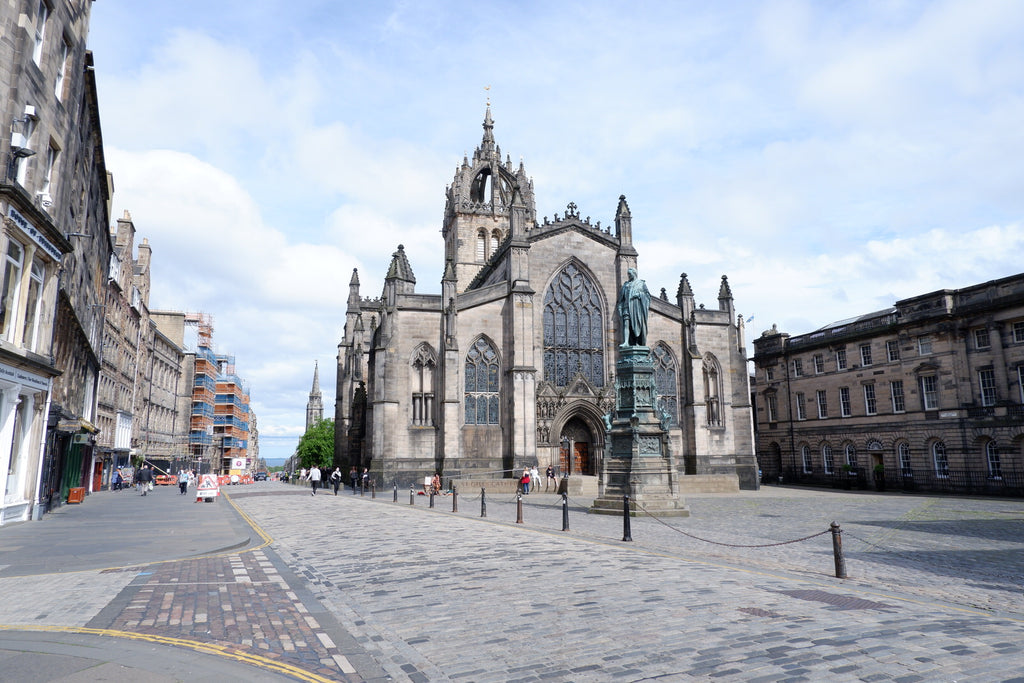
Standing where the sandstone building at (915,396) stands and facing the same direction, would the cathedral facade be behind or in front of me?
in front

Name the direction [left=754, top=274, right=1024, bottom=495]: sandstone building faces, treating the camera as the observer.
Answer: facing the viewer and to the left of the viewer

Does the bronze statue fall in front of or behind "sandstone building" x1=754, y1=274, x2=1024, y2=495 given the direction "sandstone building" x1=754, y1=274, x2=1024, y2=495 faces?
in front

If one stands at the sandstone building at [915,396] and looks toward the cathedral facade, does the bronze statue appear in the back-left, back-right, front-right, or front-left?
front-left
